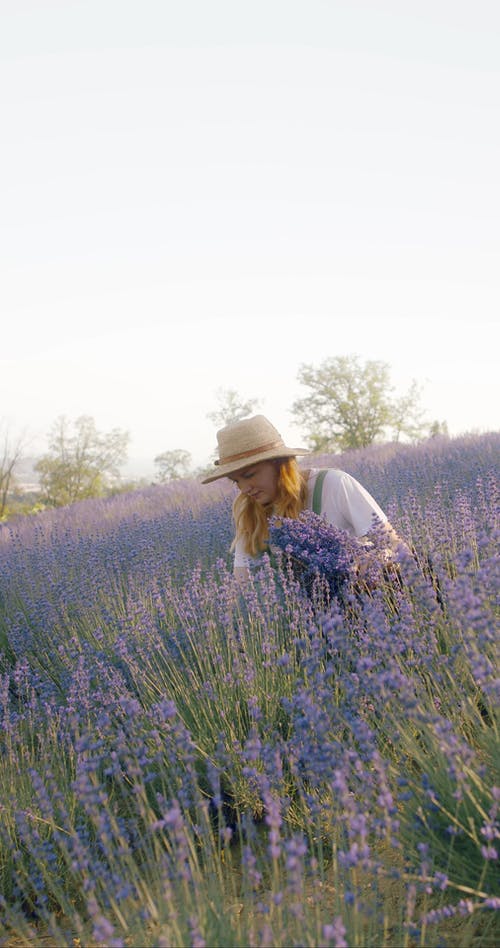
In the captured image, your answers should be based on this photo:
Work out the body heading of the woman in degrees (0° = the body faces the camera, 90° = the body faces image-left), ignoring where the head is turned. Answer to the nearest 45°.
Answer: approximately 45°

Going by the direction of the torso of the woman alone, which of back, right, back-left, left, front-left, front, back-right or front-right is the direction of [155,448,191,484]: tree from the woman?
back-right
